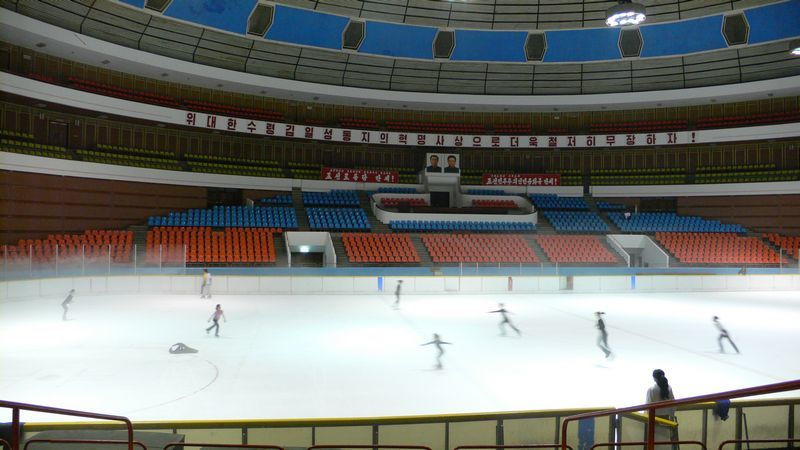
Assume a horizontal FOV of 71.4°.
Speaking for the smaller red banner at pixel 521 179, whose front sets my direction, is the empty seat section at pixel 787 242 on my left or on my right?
on my left

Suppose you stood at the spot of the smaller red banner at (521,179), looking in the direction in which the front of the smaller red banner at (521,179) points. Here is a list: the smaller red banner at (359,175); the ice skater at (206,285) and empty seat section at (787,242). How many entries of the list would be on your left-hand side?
1

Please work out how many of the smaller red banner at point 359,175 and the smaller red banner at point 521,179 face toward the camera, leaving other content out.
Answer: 2

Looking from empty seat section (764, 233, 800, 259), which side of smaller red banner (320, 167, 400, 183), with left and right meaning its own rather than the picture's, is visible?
left

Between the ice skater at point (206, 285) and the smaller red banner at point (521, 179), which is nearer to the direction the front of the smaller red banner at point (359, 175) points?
the ice skater

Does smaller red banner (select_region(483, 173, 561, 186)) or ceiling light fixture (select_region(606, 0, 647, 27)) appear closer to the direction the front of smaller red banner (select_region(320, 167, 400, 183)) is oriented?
the ceiling light fixture

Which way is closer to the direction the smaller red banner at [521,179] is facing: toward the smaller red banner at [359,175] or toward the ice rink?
the ice rink

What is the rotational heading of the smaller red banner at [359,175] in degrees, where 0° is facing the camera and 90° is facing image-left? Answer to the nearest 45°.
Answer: approximately 0°

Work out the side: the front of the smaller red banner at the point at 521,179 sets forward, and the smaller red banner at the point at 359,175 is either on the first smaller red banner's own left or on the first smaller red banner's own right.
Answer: on the first smaller red banner's own right

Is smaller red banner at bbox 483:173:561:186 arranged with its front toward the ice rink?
yes

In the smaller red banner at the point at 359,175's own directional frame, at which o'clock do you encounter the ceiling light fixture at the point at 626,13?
The ceiling light fixture is roughly at 11 o'clock from the smaller red banner.
